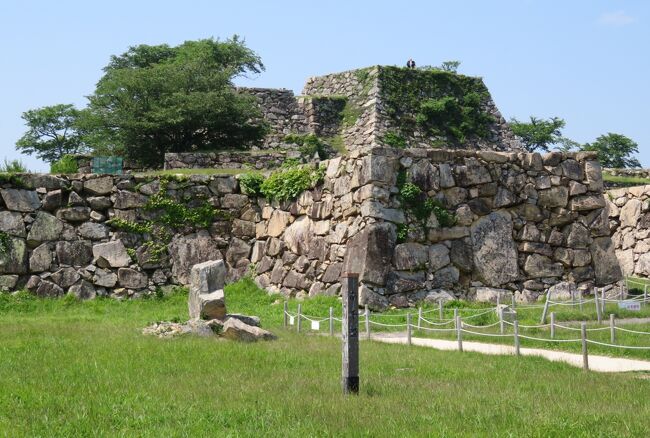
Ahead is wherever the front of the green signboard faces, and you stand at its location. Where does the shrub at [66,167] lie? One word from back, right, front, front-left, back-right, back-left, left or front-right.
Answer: right

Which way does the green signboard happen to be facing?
toward the camera

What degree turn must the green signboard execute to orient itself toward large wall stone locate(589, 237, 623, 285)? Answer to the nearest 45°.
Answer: approximately 45° to its left

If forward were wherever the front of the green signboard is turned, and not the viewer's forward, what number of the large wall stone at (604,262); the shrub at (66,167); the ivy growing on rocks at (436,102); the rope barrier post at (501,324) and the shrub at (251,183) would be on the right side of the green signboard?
1

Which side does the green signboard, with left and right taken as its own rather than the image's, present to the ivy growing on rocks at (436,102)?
left

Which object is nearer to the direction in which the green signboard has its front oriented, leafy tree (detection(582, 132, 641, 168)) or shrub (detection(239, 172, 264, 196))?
the shrub

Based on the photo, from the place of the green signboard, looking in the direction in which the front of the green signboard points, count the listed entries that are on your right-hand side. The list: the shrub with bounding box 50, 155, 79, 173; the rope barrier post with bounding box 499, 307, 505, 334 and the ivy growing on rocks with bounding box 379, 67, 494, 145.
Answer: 1

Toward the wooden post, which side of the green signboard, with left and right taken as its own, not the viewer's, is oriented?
front

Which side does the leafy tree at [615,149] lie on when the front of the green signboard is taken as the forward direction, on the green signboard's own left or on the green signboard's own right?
on the green signboard's own left

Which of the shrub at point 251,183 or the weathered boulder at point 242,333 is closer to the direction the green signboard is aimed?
the weathered boulder
